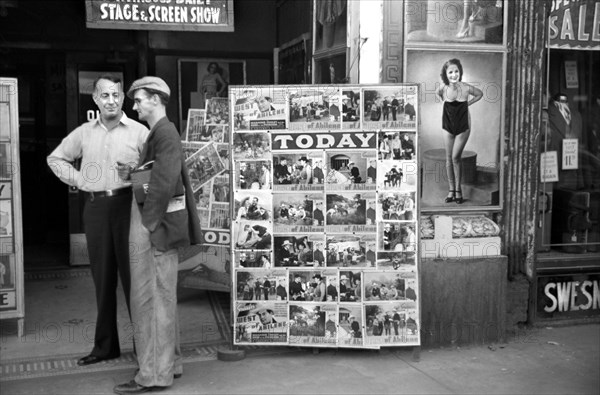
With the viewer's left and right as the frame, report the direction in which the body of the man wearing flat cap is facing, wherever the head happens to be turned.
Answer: facing to the left of the viewer

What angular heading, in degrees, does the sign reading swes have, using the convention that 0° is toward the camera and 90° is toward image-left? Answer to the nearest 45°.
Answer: approximately 0°

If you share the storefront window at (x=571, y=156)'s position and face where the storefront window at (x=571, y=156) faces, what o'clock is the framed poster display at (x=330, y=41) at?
the framed poster display at (x=330, y=41) is roughly at 2 o'clock from the storefront window at (x=571, y=156).

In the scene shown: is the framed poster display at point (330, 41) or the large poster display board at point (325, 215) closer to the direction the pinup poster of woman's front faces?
the large poster display board

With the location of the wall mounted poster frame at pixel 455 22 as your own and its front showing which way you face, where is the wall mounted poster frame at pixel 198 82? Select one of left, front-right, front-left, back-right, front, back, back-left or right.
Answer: back-right

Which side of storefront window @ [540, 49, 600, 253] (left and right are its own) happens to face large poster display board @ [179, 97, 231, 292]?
right
